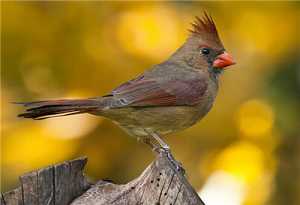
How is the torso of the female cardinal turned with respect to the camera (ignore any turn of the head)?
to the viewer's right
